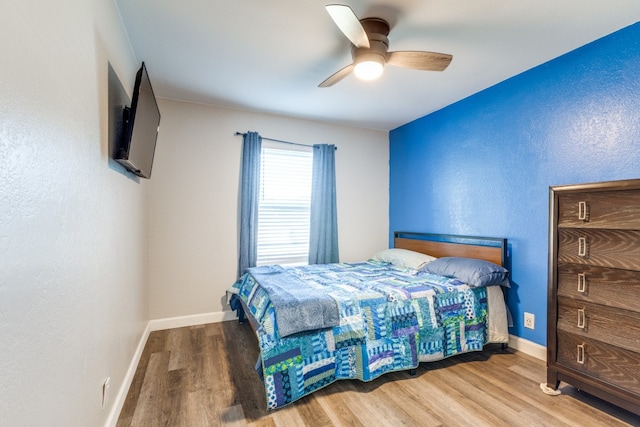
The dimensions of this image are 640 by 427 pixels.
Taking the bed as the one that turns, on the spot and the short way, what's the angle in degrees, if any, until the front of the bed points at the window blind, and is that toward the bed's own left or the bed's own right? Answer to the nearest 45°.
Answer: approximately 90° to the bed's own right

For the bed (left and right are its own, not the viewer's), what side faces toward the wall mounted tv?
front

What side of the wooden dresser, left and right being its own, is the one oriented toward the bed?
front

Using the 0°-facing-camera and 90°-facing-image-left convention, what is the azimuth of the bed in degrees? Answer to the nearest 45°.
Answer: approximately 45°

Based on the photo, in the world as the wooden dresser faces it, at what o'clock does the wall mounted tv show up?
The wall mounted tv is roughly at 12 o'clock from the wooden dresser.

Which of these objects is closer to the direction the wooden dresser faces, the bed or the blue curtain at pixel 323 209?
the bed

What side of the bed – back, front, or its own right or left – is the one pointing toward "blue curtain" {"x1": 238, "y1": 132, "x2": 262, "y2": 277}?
right

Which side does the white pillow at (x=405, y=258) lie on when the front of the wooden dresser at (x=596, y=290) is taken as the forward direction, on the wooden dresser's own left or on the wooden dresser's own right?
on the wooden dresser's own right

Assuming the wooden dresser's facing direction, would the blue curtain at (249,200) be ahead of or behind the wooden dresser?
ahead

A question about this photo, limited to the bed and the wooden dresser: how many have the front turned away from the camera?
0

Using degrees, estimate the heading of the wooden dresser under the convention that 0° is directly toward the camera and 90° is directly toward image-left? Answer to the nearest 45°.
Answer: approximately 45°
